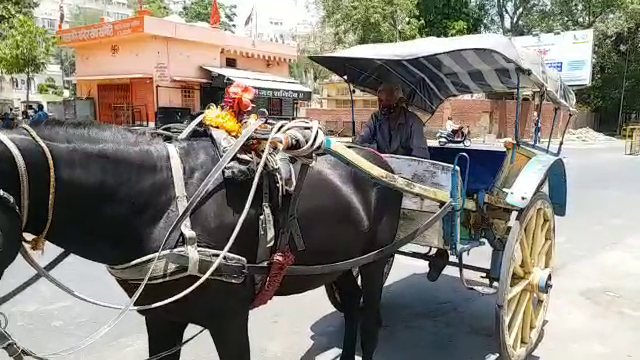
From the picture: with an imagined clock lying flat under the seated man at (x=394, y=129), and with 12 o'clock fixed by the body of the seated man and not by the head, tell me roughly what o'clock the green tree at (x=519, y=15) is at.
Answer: The green tree is roughly at 5 o'clock from the seated man.

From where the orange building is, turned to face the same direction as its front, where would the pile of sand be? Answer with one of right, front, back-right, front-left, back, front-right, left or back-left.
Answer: back-left

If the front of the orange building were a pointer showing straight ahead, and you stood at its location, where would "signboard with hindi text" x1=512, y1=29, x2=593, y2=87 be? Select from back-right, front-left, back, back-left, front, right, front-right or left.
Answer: back-left

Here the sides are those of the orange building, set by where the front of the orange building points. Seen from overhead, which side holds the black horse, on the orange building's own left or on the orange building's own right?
on the orange building's own left

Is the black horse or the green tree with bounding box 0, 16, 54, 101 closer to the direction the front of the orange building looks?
the black horse

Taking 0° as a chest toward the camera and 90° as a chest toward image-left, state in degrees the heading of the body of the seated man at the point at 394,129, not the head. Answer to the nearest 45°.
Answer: approximately 45°

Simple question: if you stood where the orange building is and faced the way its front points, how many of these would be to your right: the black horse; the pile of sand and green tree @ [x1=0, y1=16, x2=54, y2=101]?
1

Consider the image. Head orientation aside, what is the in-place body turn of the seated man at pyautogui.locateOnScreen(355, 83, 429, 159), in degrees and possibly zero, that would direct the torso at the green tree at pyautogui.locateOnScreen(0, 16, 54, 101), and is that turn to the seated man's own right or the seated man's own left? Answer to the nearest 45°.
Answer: approximately 90° to the seated man's own right

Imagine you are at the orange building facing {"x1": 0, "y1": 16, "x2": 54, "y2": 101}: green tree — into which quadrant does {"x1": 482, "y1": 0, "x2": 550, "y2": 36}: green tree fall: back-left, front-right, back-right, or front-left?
back-right

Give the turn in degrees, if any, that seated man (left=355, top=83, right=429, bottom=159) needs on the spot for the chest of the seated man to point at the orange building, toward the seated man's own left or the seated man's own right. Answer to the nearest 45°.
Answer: approximately 90° to the seated man's own right

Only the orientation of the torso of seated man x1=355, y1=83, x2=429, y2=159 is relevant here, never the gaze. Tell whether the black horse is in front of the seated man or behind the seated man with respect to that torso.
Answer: in front

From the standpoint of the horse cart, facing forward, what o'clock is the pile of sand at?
The pile of sand is roughly at 5 o'clock from the horse cart.
